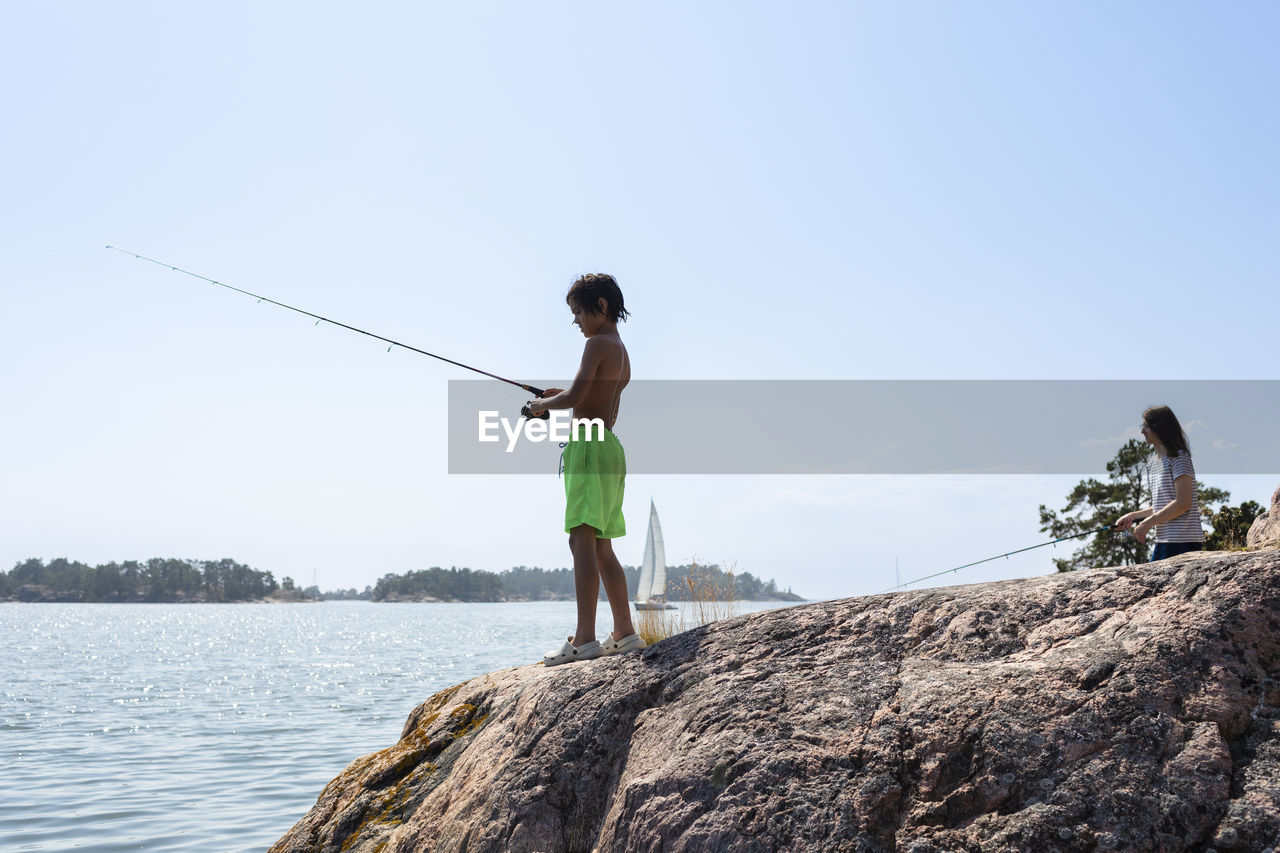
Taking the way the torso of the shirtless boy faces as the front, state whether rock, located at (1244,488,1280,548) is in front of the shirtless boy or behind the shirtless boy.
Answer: behind

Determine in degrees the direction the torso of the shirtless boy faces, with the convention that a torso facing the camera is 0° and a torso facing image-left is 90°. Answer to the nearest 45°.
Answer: approximately 90°

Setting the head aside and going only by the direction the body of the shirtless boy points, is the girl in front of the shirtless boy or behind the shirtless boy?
behind

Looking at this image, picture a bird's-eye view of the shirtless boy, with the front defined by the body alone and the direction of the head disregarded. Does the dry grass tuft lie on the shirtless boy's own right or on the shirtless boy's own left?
on the shirtless boy's own right

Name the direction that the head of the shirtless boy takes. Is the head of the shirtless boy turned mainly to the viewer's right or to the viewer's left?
to the viewer's left

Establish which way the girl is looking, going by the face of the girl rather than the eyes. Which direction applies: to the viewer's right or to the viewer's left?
to the viewer's left
